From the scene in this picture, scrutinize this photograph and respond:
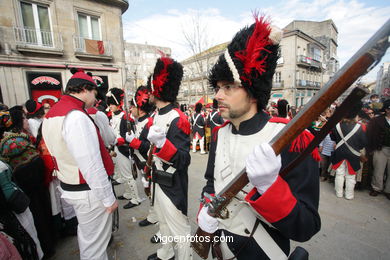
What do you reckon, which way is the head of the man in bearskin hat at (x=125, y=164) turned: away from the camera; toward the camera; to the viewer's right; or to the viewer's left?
to the viewer's left

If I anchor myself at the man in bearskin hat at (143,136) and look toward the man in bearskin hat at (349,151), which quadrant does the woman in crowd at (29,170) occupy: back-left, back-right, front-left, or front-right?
back-right

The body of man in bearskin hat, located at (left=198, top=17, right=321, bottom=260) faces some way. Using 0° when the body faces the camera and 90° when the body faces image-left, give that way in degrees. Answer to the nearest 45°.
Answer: approximately 45°

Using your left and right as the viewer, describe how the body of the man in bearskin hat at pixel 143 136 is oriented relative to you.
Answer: facing to the left of the viewer

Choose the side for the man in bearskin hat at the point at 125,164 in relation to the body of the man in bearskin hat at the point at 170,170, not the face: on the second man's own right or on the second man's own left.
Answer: on the second man's own right

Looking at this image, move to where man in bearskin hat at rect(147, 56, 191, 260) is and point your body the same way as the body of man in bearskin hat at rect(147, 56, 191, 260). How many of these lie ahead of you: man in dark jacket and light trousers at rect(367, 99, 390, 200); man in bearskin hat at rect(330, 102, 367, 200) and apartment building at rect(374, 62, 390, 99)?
0

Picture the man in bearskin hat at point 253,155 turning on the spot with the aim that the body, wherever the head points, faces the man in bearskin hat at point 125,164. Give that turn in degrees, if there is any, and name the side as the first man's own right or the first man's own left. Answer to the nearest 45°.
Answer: approximately 90° to the first man's own right

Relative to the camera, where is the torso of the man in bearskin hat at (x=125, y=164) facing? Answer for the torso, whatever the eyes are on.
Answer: to the viewer's left

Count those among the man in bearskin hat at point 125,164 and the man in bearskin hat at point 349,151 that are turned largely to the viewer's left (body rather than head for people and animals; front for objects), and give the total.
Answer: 1

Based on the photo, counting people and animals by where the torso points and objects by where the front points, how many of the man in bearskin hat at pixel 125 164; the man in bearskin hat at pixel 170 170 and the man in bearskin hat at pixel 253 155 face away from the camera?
0

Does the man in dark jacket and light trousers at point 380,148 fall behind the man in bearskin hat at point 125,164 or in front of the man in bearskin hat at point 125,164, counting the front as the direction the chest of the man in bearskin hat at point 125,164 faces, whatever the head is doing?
behind
